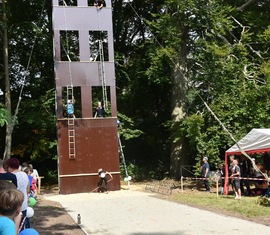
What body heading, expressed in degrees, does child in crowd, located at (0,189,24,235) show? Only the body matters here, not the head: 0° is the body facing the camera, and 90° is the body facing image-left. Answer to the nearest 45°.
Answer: approximately 225°

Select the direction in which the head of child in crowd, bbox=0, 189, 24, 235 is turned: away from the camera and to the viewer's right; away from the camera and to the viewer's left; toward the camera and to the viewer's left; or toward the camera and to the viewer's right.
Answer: away from the camera and to the viewer's right

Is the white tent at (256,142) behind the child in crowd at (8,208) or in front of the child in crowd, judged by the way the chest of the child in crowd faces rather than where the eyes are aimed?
in front

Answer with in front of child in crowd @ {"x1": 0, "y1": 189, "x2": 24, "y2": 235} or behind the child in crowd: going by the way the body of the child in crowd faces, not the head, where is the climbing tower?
in front
